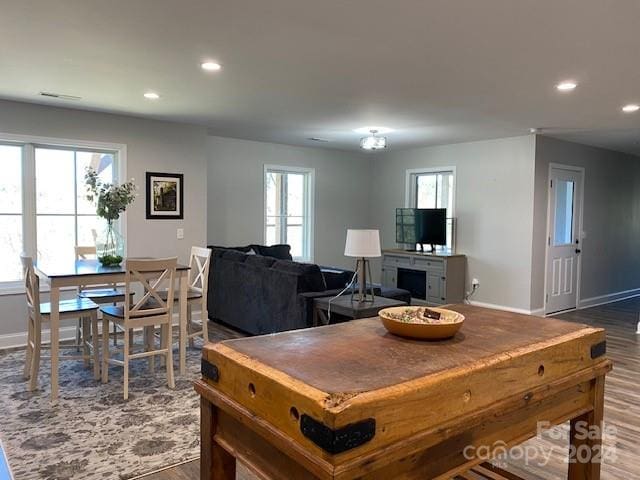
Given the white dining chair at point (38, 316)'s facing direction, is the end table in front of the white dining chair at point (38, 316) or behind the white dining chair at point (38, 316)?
in front

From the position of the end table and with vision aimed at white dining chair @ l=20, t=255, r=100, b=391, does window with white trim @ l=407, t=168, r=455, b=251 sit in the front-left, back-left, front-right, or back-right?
back-right

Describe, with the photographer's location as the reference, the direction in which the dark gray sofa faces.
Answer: facing away from the viewer and to the right of the viewer

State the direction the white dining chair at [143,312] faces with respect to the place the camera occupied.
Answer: facing away from the viewer and to the left of the viewer

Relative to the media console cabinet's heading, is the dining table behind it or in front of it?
in front

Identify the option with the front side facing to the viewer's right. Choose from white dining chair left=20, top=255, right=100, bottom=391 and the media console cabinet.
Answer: the white dining chair

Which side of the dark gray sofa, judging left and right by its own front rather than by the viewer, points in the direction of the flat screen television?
front

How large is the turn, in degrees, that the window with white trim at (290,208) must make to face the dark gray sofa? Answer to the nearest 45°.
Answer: approximately 45° to its right

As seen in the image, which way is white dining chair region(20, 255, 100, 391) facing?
to the viewer's right

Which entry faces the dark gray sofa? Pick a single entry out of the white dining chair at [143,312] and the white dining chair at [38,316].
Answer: the white dining chair at [38,316]

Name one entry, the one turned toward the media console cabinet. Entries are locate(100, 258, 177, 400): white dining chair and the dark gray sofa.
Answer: the dark gray sofa

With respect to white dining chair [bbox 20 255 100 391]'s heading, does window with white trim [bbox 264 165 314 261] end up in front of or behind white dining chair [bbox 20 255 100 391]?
in front

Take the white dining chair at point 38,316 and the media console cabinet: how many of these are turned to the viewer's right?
1

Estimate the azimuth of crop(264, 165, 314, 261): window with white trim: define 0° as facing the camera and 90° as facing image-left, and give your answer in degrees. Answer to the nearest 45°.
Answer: approximately 315°
